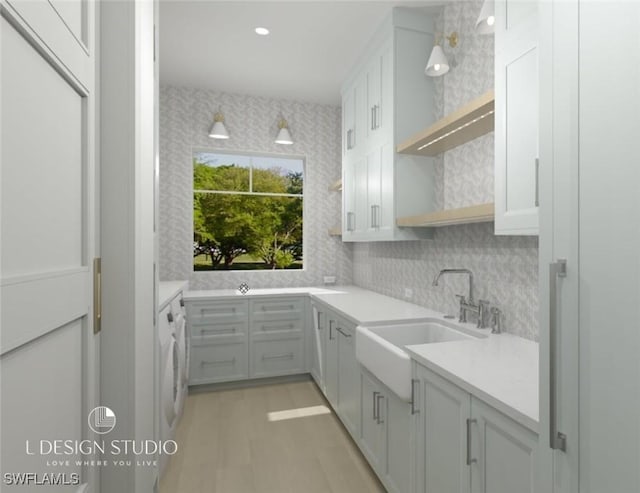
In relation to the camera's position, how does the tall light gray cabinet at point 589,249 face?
facing the viewer and to the left of the viewer

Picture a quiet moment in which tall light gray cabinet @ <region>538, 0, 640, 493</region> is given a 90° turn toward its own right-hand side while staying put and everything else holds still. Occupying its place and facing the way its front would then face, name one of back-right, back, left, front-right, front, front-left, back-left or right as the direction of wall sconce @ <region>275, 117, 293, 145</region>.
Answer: front

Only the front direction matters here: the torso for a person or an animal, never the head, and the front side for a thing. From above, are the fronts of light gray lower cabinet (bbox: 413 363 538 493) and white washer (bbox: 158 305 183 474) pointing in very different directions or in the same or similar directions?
very different directions

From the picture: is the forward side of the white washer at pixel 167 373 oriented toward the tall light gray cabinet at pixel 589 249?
no

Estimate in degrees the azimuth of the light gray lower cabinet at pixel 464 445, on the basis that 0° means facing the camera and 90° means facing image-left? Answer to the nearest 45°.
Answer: approximately 45°

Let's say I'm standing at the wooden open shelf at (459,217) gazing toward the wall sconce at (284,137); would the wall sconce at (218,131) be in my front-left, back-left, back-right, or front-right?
front-left

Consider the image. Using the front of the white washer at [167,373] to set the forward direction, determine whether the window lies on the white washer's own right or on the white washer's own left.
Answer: on the white washer's own left

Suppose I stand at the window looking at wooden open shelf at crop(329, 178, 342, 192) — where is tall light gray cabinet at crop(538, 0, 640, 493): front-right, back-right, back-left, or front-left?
front-right

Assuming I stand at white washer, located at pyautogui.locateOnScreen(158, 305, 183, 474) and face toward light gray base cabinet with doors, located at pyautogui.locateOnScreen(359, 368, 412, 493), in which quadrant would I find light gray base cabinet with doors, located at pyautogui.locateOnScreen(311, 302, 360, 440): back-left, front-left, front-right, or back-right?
front-left

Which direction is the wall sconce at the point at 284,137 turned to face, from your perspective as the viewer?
facing the viewer

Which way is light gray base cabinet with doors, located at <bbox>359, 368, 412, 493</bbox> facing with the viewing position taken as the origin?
facing to the left of the viewer

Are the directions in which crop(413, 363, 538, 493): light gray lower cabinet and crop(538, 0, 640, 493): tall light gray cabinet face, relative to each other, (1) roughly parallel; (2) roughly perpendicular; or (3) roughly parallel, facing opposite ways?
roughly parallel

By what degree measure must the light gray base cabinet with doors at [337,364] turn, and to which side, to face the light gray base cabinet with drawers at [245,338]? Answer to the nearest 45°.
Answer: approximately 45° to its right

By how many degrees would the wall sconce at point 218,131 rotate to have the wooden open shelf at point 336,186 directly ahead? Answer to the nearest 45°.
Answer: approximately 90° to its left

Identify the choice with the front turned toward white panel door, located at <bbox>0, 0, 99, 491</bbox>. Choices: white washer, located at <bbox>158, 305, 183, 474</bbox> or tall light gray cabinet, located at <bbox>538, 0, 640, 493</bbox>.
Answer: the tall light gray cabinet

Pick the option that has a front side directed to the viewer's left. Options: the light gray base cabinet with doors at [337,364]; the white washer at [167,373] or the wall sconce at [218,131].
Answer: the light gray base cabinet with doors

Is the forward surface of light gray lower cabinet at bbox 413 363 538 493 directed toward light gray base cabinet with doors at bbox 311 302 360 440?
no

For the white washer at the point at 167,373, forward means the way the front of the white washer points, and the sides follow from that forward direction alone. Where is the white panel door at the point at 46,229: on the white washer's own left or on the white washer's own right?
on the white washer's own right

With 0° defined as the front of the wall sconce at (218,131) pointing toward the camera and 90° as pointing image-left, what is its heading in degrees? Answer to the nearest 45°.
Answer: approximately 0°
